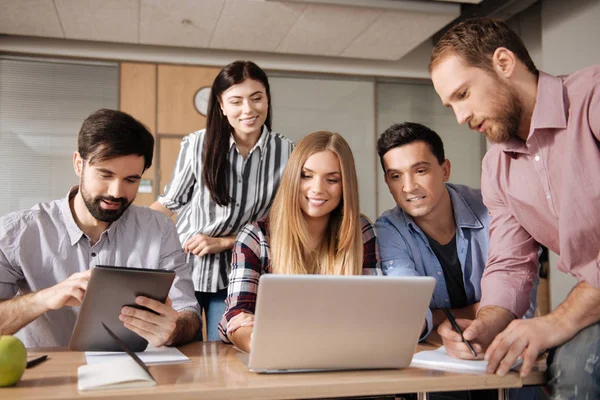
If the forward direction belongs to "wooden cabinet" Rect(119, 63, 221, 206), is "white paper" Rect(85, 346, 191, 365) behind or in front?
in front

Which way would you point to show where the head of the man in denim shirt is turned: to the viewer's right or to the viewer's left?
to the viewer's left

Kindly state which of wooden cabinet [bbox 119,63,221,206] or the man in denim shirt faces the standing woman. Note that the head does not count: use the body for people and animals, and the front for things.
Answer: the wooden cabinet

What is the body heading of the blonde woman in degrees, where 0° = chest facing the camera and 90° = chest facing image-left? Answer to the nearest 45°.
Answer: approximately 0°

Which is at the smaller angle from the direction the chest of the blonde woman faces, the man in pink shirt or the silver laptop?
the silver laptop

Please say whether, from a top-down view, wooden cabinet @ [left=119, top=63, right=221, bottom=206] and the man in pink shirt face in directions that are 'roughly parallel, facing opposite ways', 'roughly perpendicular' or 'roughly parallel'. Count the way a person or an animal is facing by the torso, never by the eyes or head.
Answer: roughly perpendicular

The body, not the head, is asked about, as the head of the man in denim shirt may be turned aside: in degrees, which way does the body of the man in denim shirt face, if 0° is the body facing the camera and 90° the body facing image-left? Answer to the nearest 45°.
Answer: approximately 0°

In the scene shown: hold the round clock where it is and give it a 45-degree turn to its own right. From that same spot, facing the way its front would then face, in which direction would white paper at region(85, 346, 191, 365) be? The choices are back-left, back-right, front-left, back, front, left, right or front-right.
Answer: front-left

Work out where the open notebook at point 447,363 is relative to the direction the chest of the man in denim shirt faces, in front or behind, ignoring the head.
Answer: in front

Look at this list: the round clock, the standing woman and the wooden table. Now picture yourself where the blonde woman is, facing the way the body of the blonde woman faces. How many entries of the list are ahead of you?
1

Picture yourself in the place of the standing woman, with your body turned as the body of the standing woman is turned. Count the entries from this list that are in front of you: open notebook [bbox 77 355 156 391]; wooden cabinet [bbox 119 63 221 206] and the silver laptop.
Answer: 2
